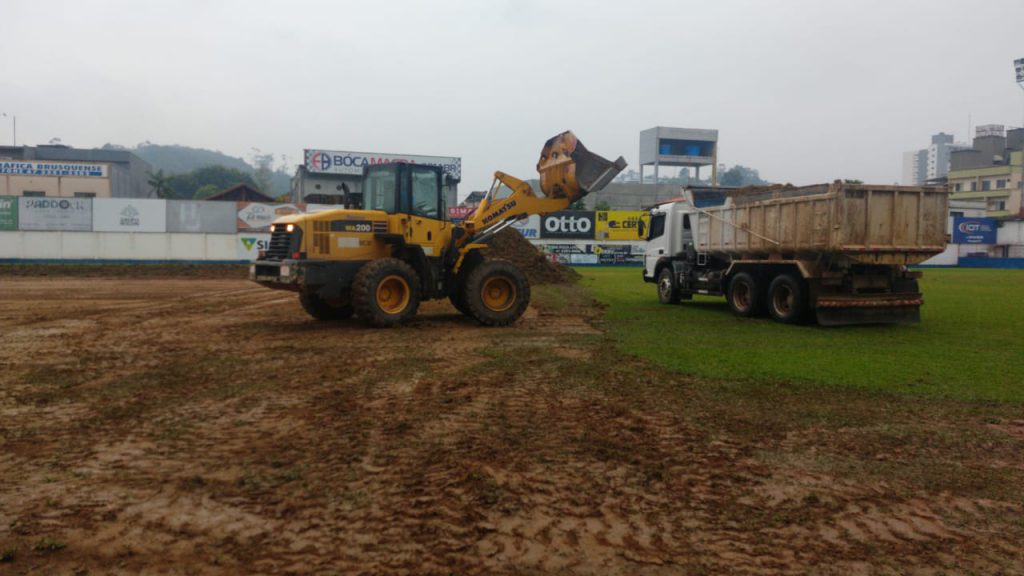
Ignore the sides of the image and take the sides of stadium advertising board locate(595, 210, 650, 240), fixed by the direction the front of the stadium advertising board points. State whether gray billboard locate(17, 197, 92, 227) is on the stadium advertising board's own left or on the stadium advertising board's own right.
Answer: on the stadium advertising board's own right

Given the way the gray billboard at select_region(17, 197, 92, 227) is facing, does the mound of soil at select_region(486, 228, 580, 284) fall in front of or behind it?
in front

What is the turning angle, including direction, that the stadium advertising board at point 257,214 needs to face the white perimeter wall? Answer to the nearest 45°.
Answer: approximately 90° to its right

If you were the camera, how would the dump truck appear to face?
facing away from the viewer and to the left of the viewer

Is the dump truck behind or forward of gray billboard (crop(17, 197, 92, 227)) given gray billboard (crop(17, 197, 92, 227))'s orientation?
forward

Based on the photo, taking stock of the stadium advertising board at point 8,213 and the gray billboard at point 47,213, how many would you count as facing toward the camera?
2

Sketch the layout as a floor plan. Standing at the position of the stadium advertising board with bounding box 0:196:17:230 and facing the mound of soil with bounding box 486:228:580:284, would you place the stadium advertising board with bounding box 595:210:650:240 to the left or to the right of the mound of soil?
left

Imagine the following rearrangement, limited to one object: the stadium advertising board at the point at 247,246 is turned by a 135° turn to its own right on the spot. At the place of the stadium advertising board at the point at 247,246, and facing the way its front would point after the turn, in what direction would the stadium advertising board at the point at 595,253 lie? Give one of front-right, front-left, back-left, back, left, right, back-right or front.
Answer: back-right

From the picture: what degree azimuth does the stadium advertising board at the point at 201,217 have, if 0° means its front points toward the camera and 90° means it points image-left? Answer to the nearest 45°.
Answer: approximately 0°
